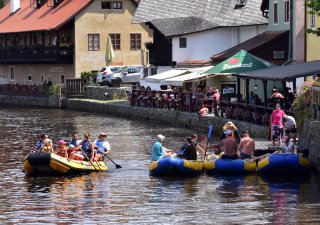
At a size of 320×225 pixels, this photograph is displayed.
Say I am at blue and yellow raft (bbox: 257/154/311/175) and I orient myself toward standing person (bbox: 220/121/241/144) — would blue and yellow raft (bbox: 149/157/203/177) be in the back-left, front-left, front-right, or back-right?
front-left

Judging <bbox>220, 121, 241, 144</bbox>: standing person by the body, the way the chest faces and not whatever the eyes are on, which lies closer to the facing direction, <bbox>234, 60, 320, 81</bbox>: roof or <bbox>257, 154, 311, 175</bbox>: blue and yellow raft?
the blue and yellow raft

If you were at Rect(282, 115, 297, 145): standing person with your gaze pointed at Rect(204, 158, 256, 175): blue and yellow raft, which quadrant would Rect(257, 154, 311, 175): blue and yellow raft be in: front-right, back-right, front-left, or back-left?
front-left

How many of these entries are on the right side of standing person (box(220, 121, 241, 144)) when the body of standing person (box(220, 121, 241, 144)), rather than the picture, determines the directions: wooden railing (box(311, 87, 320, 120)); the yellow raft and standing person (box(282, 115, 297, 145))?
1

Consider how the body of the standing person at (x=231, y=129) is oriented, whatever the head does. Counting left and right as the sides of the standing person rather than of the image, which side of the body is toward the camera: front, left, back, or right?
front

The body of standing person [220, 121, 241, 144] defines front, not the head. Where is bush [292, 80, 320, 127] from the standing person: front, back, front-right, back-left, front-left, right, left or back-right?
back-left

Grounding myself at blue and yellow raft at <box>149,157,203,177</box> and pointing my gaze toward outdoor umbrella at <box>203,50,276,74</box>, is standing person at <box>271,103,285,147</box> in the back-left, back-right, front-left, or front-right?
front-right
